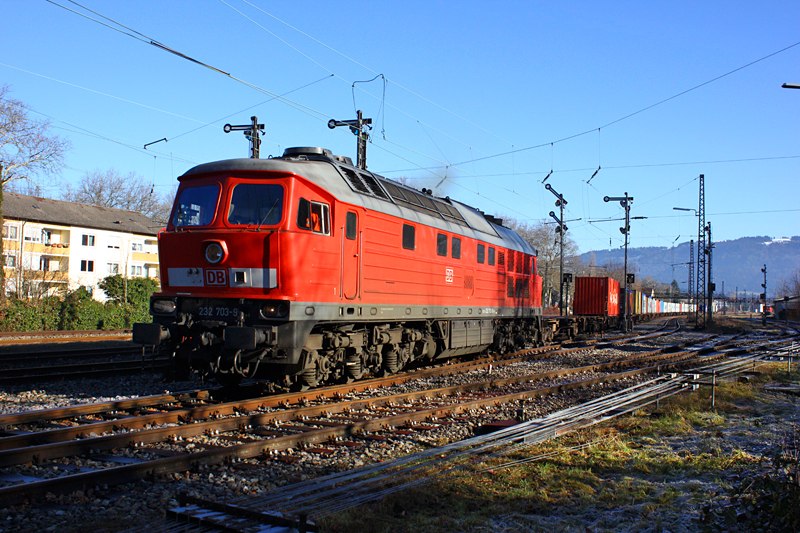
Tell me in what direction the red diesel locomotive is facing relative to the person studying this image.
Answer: facing the viewer and to the left of the viewer

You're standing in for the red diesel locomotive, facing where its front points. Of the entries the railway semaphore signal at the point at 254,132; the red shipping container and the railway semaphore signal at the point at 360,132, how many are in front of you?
0

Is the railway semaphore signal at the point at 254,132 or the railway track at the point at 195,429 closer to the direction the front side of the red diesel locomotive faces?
the railway track

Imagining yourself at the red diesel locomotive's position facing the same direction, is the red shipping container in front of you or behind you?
behind

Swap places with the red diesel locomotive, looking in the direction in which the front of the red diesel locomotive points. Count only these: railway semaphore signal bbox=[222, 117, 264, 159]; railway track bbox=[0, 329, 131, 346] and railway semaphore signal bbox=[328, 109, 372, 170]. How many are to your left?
0

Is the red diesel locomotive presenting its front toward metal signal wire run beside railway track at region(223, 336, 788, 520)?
no

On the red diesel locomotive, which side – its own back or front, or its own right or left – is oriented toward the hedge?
right

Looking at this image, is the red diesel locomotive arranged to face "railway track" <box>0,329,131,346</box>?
no

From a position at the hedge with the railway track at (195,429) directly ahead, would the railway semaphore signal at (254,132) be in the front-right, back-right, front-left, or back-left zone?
front-left

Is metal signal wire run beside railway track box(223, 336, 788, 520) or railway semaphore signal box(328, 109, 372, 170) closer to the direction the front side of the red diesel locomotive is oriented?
the metal signal wire run beside railway track

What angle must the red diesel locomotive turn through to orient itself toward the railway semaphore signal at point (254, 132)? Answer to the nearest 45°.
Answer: approximately 135° to its right
